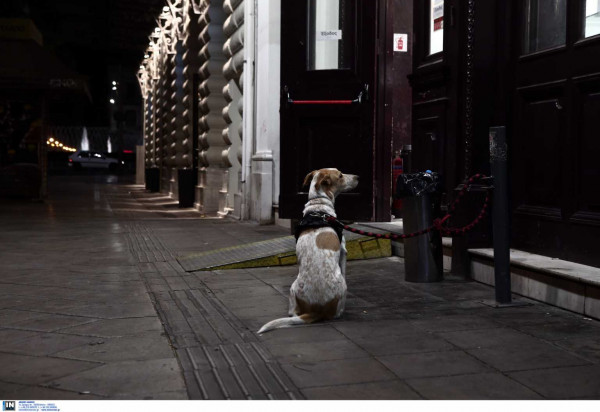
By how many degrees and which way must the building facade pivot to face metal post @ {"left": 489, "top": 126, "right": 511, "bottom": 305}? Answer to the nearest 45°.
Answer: approximately 45° to its left

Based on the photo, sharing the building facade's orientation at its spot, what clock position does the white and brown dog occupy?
The white and brown dog is roughly at 11 o'clock from the building facade.

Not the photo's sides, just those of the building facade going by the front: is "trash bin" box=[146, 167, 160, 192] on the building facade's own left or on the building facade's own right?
on the building facade's own right

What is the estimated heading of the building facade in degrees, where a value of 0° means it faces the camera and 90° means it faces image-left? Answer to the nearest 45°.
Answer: approximately 45°
